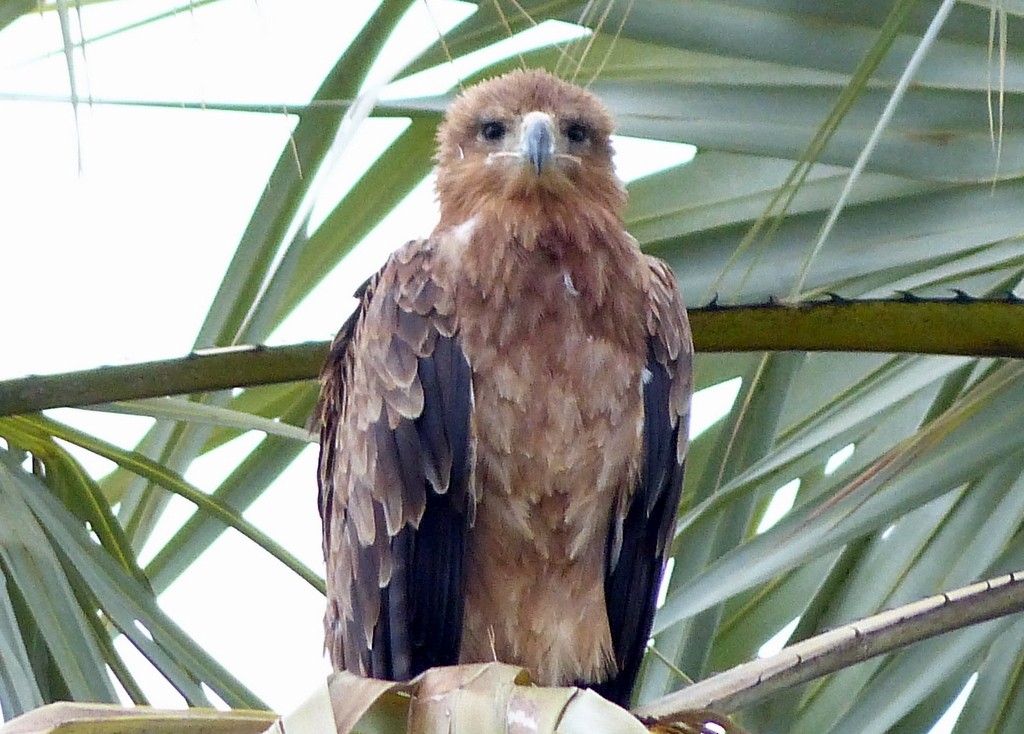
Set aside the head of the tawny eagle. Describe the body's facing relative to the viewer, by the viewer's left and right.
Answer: facing the viewer
